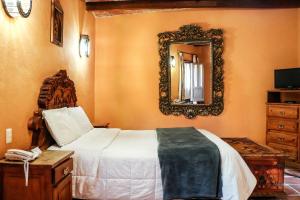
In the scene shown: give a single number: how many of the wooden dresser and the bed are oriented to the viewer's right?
1

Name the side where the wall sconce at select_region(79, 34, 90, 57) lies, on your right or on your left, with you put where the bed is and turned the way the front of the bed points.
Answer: on your left

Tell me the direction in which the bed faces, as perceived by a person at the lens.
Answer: facing to the right of the viewer

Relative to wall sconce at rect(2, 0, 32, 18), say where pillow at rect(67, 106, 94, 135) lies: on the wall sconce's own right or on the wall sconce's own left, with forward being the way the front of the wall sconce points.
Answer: on the wall sconce's own left

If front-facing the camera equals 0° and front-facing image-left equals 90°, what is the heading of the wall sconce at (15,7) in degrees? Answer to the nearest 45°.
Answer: approximately 315°

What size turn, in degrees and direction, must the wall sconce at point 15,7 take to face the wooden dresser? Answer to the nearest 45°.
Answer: approximately 45° to its left

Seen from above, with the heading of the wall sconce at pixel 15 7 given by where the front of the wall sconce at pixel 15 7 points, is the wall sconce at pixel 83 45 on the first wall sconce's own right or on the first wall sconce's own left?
on the first wall sconce's own left

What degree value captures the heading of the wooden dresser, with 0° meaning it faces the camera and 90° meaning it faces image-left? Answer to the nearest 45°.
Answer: approximately 45°

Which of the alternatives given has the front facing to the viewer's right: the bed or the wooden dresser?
the bed

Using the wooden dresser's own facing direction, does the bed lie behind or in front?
in front

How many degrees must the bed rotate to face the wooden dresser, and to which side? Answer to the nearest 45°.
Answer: approximately 45° to its left
